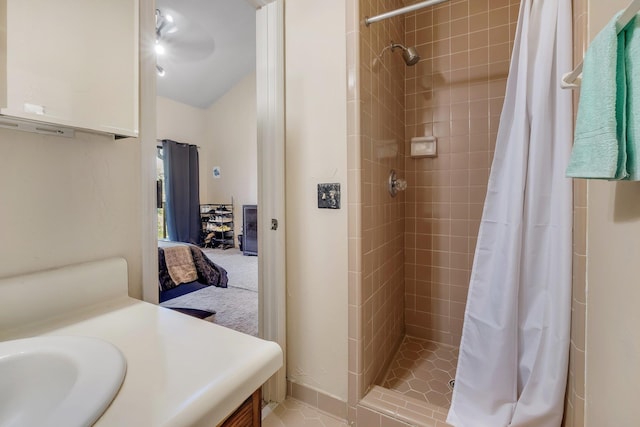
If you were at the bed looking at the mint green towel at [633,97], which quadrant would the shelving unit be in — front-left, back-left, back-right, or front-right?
back-left

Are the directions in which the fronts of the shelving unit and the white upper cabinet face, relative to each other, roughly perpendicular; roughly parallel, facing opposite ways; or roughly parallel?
roughly perpendicular

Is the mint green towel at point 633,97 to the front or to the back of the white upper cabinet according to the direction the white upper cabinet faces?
to the front

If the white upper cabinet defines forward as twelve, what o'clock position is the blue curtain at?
The blue curtain is roughly at 8 o'clock from the white upper cabinet.

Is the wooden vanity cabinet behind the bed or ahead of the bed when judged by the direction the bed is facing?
ahead

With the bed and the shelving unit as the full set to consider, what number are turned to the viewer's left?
0

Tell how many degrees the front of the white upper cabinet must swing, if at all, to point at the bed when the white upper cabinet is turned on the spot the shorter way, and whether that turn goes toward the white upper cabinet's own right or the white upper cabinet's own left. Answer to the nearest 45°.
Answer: approximately 135° to the white upper cabinet's own left

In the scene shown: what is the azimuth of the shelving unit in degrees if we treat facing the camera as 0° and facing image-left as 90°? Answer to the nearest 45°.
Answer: approximately 0°

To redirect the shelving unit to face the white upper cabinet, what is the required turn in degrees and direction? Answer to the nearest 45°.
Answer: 0° — it already faces it

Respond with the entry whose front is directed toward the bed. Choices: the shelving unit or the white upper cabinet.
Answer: the shelving unit

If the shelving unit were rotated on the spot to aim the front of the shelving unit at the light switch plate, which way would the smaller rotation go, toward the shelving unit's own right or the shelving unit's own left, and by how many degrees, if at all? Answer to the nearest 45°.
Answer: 0° — it already faces it
